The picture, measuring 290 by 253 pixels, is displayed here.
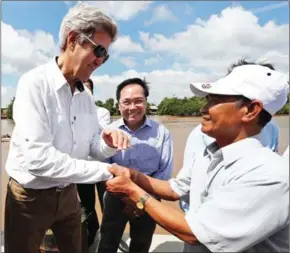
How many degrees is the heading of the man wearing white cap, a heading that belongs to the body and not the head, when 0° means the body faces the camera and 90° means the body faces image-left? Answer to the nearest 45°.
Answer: approximately 90°

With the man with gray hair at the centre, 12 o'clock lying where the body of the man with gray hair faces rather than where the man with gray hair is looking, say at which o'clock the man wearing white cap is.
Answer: The man wearing white cap is roughly at 12 o'clock from the man with gray hair.

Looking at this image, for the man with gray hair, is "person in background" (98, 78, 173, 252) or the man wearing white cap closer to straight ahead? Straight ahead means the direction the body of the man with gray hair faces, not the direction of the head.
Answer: the man wearing white cap

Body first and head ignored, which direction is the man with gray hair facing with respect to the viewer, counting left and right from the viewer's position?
facing the viewer and to the right of the viewer

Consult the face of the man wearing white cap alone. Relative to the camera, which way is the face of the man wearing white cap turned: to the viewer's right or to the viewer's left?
to the viewer's left

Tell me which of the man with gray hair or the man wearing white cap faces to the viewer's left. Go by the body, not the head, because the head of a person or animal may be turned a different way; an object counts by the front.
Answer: the man wearing white cap

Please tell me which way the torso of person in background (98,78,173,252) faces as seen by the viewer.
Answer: toward the camera

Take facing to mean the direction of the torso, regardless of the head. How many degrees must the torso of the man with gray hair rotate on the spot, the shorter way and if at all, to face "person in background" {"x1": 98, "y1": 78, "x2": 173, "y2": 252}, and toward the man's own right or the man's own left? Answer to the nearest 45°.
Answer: approximately 90° to the man's own left

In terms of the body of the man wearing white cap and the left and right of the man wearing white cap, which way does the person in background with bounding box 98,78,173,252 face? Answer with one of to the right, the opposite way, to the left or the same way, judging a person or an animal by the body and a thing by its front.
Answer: to the left

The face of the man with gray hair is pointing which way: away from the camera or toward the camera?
toward the camera
